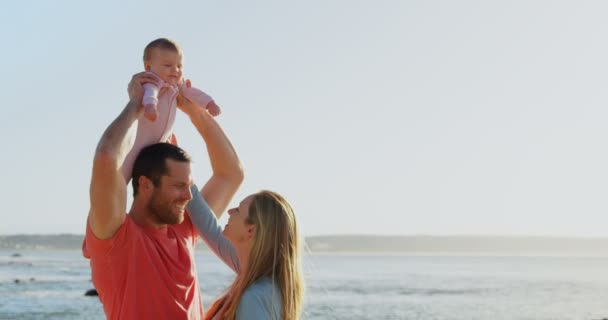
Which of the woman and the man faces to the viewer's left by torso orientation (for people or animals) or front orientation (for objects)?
the woman

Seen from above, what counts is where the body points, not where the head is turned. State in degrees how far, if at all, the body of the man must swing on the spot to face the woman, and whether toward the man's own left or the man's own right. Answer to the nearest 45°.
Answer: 0° — they already face them

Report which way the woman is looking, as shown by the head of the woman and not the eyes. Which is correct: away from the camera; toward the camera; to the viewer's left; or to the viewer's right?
to the viewer's left

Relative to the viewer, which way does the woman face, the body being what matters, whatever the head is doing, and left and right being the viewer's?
facing to the left of the viewer

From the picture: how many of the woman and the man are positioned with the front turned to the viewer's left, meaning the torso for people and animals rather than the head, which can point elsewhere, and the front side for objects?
1

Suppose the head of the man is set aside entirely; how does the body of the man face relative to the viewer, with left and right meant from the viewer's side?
facing the viewer and to the right of the viewer

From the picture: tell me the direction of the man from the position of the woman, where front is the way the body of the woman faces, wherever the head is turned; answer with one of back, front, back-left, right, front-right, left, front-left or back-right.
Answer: front-right

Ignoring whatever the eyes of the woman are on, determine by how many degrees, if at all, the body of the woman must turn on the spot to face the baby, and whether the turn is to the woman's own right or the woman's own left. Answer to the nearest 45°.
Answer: approximately 45° to the woman's own right
